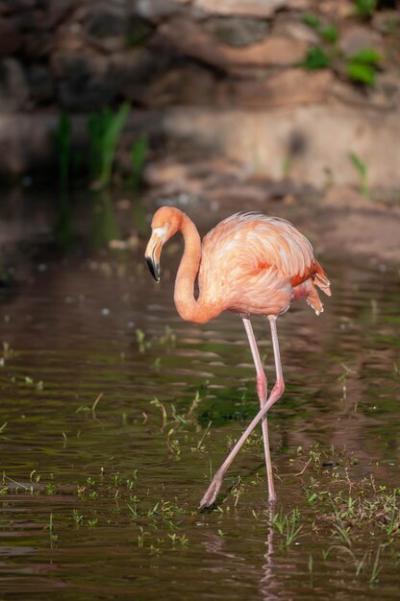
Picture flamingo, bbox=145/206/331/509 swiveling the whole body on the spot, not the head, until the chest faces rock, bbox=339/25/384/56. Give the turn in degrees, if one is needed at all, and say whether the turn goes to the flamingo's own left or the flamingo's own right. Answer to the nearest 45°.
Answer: approximately 90° to the flamingo's own right

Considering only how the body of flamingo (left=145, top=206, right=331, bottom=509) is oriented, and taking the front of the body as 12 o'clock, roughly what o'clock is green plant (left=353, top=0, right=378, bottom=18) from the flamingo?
The green plant is roughly at 3 o'clock from the flamingo.

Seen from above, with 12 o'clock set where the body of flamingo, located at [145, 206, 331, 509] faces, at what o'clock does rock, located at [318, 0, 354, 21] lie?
The rock is roughly at 3 o'clock from the flamingo.

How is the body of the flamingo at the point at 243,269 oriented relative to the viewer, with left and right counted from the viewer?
facing to the left of the viewer

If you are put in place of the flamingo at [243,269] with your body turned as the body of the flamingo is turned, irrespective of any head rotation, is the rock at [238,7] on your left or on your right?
on your right

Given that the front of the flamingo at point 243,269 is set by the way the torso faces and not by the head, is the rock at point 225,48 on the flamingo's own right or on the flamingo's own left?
on the flamingo's own right

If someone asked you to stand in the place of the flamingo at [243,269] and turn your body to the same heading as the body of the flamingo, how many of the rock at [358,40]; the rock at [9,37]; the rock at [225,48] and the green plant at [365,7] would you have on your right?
4

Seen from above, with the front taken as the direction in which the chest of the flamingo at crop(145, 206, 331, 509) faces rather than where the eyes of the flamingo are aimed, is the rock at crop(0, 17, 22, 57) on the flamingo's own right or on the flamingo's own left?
on the flamingo's own right

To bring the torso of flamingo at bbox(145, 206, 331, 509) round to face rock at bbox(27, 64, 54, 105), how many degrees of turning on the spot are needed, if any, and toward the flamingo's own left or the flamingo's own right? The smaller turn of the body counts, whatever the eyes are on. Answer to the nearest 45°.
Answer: approximately 90° to the flamingo's own right

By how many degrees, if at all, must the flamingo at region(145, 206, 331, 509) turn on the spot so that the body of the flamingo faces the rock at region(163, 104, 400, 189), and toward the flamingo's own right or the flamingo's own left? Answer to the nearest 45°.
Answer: approximately 90° to the flamingo's own right

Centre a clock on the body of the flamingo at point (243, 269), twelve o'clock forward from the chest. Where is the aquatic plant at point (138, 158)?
The aquatic plant is roughly at 3 o'clock from the flamingo.

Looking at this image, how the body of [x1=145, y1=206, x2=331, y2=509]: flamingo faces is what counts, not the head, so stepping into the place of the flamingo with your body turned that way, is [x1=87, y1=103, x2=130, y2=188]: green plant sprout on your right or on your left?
on your right

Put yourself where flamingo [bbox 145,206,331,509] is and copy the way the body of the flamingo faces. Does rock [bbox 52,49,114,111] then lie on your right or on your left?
on your right
